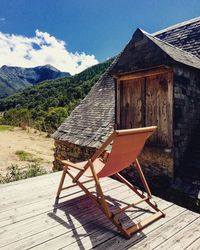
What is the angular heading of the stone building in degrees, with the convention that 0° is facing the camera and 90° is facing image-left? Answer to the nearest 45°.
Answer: approximately 45°
